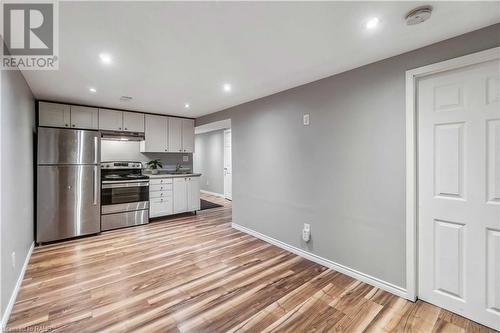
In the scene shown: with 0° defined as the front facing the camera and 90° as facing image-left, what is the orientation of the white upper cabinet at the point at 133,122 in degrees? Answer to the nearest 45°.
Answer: approximately 0°

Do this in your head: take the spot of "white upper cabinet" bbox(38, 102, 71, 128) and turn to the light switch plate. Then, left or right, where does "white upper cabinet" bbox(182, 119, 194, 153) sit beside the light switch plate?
left

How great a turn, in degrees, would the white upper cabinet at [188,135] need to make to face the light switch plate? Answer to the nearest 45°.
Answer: approximately 45° to its left

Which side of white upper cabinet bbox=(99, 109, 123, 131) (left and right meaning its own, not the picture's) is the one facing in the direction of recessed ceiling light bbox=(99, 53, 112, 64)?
front

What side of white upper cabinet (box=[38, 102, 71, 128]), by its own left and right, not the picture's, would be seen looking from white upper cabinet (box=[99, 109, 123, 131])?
left

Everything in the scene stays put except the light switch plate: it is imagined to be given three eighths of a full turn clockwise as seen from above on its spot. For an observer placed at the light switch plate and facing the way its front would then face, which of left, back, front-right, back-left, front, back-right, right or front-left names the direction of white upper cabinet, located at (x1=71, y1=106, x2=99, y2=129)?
left

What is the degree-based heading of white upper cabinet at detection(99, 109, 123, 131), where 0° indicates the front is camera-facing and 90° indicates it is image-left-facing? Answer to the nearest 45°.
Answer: approximately 0°

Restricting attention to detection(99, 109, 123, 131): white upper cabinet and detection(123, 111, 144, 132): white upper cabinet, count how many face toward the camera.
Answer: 2

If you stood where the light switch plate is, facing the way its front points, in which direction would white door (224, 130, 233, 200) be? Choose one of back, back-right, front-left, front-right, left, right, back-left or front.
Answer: right

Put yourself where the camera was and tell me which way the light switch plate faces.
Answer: facing the viewer and to the left of the viewer

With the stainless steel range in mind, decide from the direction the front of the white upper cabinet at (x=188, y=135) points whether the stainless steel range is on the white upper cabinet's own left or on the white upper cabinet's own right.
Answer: on the white upper cabinet's own right

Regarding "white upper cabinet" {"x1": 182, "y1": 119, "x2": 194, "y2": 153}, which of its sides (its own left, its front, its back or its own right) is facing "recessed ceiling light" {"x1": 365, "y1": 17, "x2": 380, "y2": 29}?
front
